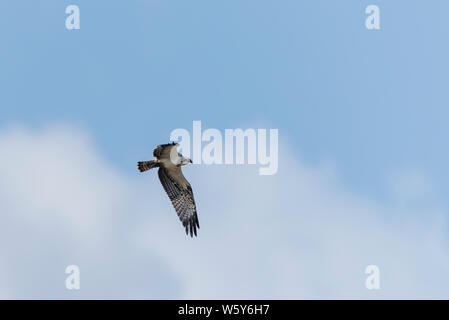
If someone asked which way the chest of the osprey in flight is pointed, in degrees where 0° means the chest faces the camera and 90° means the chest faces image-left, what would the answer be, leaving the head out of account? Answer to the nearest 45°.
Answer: approximately 270°
